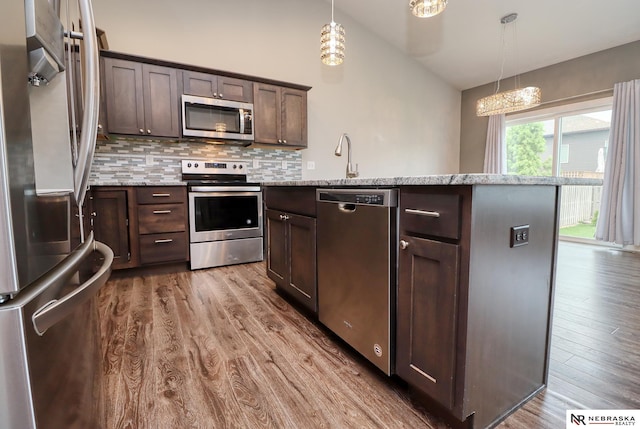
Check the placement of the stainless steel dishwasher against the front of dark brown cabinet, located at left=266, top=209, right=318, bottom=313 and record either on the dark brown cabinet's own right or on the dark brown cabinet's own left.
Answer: on the dark brown cabinet's own left

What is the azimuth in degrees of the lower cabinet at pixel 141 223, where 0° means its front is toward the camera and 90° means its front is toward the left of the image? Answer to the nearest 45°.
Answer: approximately 0°

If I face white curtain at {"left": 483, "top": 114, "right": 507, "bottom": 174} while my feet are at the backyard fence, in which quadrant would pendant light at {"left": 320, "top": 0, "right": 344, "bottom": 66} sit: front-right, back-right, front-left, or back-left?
front-left

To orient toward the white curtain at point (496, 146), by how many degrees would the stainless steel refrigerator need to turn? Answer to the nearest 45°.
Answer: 0° — it already faces it

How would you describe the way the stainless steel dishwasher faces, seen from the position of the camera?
facing the viewer and to the left of the viewer

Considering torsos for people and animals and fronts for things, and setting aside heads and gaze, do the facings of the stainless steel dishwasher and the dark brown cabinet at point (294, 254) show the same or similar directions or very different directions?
same or similar directions

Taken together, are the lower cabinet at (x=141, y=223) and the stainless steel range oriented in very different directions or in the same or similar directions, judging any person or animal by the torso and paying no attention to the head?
same or similar directions

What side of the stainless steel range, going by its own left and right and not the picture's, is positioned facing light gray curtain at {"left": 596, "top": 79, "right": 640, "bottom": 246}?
left

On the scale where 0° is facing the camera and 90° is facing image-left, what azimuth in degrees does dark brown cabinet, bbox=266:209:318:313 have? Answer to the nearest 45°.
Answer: approximately 45°

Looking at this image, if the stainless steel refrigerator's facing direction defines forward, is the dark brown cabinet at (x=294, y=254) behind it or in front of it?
in front

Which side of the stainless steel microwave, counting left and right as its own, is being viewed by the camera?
front

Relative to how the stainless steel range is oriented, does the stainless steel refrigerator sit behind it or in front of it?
in front

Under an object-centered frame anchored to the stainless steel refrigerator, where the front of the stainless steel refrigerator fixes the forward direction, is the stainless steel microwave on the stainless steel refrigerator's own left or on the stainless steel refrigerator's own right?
on the stainless steel refrigerator's own left

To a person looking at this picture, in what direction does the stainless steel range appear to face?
facing the viewer
